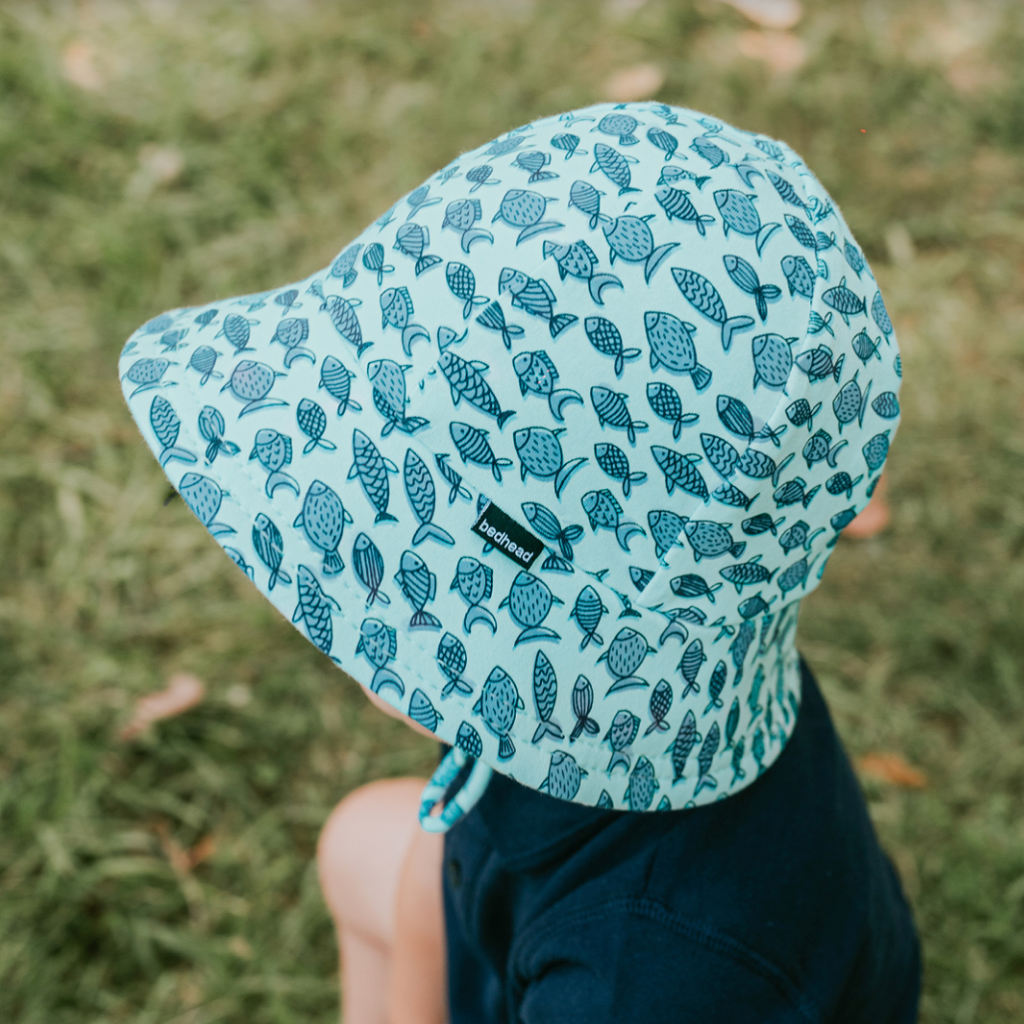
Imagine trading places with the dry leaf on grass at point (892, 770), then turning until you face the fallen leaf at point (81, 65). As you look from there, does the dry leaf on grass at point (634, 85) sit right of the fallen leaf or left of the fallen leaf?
right

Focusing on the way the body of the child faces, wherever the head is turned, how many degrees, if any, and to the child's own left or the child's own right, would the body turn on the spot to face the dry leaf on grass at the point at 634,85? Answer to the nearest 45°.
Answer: approximately 90° to the child's own right

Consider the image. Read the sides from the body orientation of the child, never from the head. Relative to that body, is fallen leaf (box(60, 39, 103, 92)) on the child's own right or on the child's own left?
on the child's own right

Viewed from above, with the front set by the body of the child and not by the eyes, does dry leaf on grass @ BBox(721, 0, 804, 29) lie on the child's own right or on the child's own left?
on the child's own right

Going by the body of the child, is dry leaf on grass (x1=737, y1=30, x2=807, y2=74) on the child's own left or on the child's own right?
on the child's own right

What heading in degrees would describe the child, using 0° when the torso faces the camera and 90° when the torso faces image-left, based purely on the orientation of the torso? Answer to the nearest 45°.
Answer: approximately 90°

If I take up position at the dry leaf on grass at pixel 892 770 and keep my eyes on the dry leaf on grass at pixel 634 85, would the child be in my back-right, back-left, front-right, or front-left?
back-left

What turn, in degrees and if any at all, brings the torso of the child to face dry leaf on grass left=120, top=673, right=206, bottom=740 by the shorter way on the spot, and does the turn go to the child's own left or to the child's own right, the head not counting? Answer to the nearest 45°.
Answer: approximately 45° to the child's own right

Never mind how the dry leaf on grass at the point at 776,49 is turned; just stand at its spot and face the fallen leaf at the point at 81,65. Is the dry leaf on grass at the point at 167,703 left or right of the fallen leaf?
left
